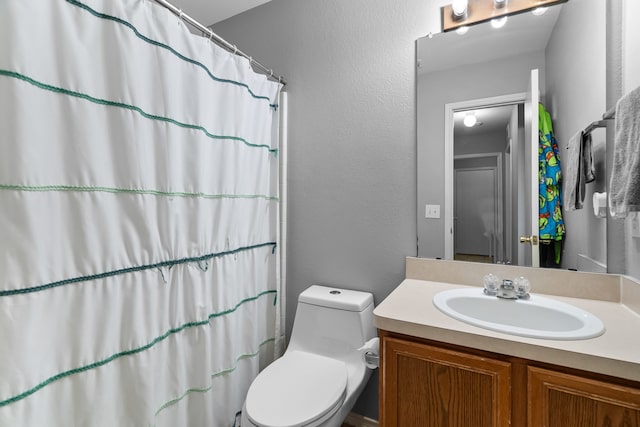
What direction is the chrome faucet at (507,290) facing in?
toward the camera

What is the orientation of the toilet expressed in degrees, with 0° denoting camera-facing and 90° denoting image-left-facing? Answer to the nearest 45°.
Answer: approximately 45°

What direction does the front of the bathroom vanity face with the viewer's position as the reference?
facing the viewer
